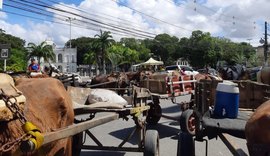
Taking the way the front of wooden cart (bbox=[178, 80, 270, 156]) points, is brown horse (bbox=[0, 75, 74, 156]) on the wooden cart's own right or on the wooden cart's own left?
on the wooden cart's own right

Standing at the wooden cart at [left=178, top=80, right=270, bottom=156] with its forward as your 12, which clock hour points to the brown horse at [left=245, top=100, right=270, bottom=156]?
The brown horse is roughly at 1 o'clock from the wooden cart.

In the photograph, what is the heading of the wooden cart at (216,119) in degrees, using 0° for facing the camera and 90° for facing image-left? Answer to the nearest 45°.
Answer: approximately 315°

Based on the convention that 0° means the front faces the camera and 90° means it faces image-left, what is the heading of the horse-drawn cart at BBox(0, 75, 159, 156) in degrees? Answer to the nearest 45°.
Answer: approximately 45°
